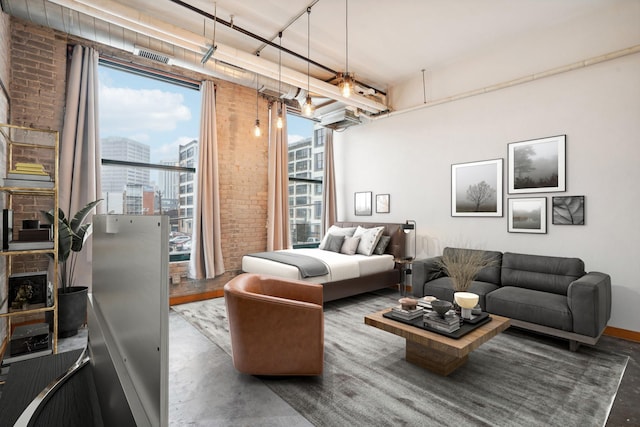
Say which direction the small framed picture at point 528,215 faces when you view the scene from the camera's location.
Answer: facing the viewer and to the left of the viewer

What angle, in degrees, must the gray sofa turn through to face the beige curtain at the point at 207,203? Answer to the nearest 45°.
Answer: approximately 45° to its right

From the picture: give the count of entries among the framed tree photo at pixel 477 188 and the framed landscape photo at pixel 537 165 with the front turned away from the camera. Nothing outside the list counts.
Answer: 0

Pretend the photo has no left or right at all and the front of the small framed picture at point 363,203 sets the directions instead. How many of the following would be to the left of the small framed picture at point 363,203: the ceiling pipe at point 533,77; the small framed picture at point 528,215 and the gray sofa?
3

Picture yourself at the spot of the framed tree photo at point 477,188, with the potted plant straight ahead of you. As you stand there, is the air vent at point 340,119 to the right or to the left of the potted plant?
right

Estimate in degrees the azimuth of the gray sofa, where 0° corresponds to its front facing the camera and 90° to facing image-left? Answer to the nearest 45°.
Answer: approximately 45°

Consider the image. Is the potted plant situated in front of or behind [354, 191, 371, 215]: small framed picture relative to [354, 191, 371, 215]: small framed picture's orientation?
in front

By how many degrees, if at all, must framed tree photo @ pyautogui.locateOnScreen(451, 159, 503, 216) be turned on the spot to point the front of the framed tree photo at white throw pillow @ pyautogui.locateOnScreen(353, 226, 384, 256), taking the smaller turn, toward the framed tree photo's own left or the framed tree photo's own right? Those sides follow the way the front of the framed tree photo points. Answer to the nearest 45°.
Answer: approximately 45° to the framed tree photo's own right

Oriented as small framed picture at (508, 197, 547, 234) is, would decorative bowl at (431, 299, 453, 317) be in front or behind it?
in front

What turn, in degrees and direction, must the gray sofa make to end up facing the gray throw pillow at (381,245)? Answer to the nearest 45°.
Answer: approximately 45° to its right

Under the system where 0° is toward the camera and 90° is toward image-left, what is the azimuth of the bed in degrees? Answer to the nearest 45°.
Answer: approximately 45°

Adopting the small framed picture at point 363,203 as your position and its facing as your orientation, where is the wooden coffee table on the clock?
The wooden coffee table is roughly at 10 o'clock from the small framed picture.

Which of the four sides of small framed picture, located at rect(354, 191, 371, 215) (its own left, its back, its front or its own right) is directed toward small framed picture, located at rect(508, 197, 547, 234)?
left

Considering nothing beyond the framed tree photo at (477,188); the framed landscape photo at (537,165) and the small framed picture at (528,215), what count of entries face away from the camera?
0

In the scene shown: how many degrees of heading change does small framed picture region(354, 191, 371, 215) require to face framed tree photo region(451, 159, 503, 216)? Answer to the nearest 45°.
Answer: approximately 90° to its left

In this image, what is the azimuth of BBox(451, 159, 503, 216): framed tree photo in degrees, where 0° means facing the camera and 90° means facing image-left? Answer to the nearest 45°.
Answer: approximately 45°
